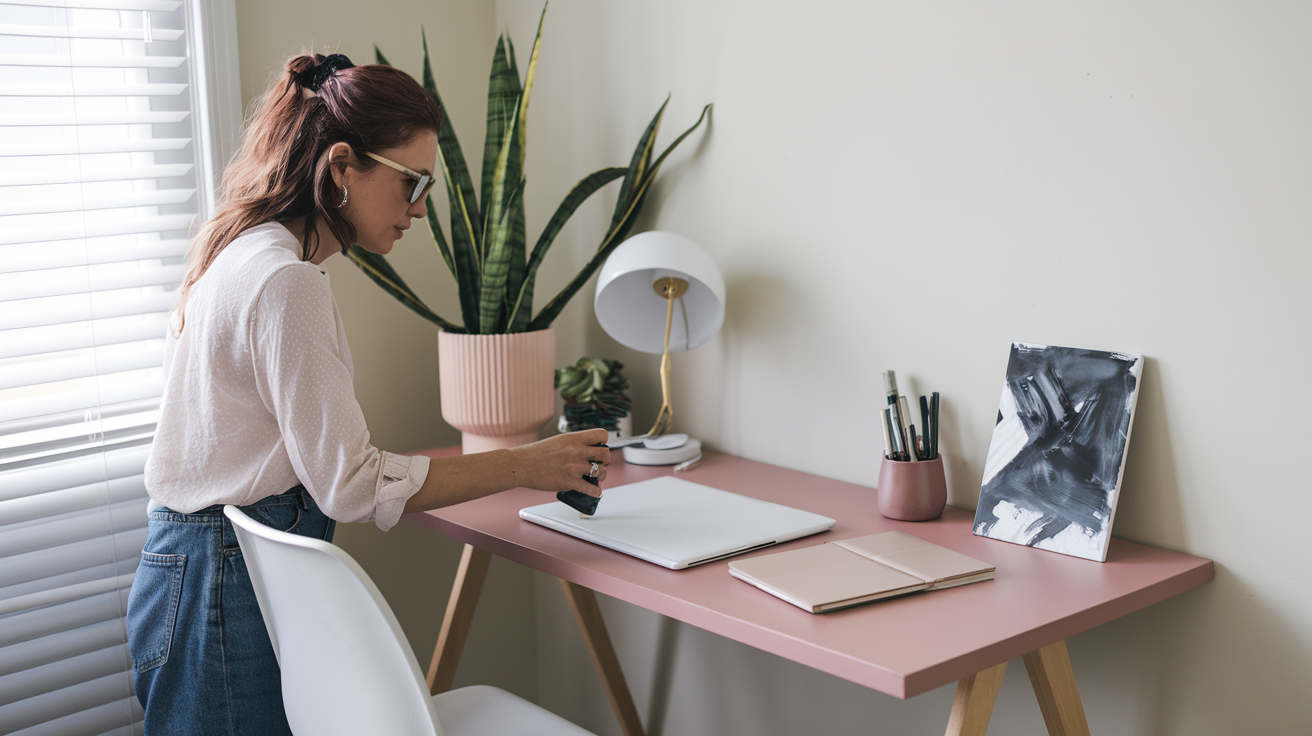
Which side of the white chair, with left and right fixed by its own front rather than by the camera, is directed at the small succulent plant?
front

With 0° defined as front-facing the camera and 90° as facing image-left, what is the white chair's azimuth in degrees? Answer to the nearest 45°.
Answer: approximately 225°

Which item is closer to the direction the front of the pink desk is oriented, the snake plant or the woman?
the woman

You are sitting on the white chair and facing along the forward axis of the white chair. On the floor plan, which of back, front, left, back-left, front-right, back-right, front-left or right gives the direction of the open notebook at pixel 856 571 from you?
front-right

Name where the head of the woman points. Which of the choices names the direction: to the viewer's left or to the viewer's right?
to the viewer's right

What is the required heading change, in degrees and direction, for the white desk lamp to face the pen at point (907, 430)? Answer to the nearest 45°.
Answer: approximately 45° to its left

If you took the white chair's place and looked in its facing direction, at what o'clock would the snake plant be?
The snake plant is roughly at 11 o'clock from the white chair.

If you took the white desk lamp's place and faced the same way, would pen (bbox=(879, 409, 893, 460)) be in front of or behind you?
in front

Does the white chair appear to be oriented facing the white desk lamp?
yes

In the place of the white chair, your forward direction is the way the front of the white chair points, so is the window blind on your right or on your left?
on your left

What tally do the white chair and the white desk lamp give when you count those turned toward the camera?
1

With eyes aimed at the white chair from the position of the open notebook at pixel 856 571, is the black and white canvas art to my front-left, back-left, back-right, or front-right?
back-right

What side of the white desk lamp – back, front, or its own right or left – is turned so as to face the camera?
front

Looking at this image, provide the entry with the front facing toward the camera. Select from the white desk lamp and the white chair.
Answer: the white desk lamp

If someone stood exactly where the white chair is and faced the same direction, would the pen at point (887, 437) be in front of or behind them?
in front

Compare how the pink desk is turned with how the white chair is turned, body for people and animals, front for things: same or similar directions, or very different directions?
very different directions

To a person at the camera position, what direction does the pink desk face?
facing the viewer and to the left of the viewer
